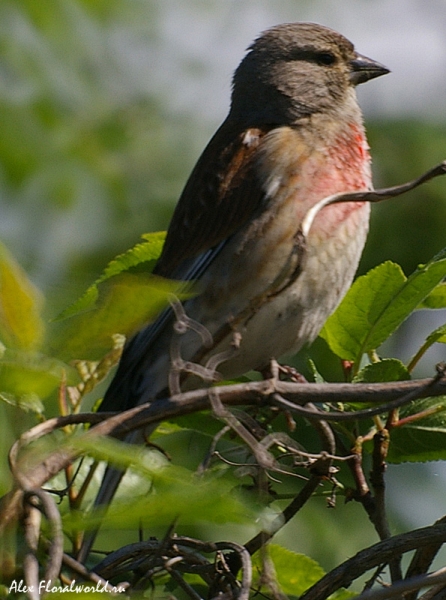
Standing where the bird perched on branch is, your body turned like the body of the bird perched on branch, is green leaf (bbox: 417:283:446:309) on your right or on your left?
on your left

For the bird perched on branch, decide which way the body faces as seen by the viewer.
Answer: to the viewer's right
